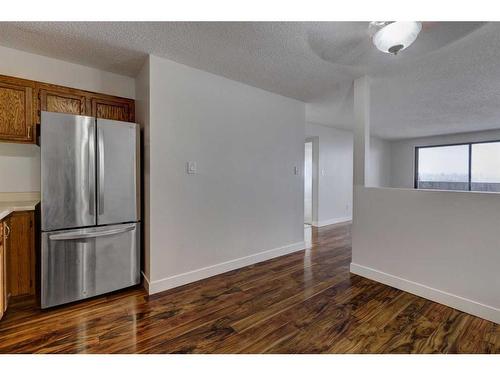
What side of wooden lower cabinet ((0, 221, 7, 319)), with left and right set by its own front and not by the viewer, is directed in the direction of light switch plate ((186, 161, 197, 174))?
front

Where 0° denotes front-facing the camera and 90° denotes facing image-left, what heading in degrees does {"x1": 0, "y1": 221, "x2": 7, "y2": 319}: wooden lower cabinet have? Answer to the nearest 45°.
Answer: approximately 270°

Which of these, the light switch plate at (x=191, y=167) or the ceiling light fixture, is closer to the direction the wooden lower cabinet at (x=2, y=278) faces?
the light switch plate
